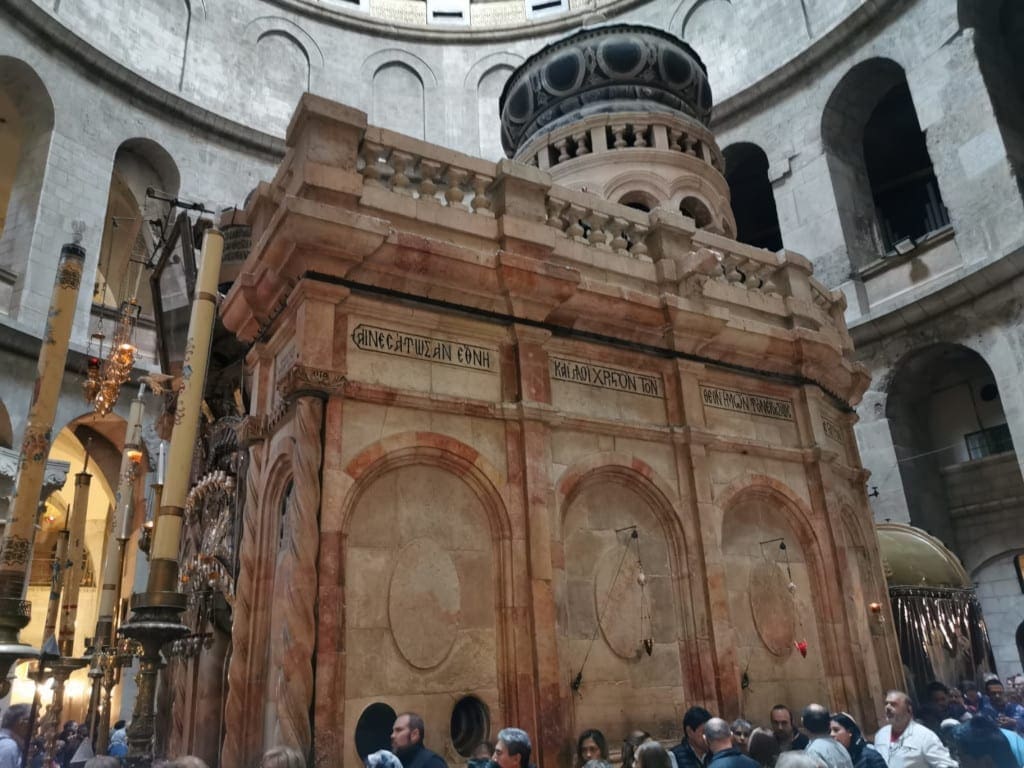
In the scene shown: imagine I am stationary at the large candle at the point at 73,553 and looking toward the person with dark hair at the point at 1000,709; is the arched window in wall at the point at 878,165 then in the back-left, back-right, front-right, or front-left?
front-left

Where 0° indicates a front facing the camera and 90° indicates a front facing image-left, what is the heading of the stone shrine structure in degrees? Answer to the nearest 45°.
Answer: approximately 45°

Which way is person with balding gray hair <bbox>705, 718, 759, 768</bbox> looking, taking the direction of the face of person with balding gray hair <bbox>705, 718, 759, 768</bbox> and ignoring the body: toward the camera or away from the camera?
away from the camera

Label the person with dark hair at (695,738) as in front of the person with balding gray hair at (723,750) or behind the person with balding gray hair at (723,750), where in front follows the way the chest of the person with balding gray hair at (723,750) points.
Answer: in front

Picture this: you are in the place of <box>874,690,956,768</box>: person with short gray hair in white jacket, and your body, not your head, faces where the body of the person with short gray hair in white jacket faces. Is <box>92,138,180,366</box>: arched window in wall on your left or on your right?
on your right

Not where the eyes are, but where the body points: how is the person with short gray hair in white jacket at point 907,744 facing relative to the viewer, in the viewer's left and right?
facing the viewer and to the left of the viewer

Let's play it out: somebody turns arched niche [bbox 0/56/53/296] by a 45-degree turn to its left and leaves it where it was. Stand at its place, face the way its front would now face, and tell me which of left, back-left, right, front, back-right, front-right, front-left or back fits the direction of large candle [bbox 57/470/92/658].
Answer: right

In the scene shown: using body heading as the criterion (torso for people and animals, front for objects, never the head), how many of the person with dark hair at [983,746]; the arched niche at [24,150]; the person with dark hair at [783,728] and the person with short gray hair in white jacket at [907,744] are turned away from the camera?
1

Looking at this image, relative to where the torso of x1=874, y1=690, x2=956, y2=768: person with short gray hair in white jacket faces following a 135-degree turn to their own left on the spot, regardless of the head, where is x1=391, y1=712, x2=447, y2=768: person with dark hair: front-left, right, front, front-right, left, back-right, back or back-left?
back-right

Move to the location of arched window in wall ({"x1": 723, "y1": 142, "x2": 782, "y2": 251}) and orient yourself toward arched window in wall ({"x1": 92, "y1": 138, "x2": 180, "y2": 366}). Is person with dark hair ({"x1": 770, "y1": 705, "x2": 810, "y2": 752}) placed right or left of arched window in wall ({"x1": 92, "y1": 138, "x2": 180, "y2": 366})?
left
